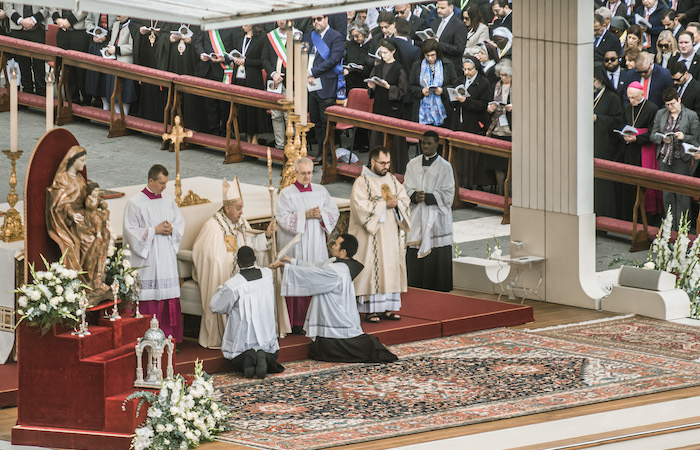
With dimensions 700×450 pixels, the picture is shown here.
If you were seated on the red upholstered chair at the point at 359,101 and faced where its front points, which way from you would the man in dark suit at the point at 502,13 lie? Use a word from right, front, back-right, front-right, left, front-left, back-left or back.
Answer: back-left

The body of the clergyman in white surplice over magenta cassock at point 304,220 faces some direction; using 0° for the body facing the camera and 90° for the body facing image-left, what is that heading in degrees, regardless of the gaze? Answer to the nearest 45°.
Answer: approximately 315°

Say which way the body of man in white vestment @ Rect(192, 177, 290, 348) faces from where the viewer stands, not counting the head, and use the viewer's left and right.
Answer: facing the viewer and to the right of the viewer

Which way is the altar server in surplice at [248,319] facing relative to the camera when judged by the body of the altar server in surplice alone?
away from the camera

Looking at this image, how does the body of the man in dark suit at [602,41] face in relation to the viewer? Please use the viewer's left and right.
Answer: facing the viewer and to the left of the viewer

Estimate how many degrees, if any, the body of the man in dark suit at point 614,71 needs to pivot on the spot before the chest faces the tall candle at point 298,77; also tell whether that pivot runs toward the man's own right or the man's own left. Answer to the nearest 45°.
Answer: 0° — they already face it

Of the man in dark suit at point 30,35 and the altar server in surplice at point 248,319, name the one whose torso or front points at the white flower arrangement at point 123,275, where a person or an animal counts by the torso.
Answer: the man in dark suit

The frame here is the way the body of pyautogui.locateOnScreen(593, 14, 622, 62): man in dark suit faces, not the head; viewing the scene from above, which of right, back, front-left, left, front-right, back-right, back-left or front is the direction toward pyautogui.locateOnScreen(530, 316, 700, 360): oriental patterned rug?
front-left

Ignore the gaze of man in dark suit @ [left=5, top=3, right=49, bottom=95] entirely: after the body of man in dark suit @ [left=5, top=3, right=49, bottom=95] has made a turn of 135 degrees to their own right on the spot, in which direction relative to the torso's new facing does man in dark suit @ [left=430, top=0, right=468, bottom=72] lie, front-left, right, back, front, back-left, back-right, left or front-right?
back

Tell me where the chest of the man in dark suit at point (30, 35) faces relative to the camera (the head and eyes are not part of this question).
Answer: toward the camera

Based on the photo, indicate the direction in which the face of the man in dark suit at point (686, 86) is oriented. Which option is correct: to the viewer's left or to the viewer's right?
to the viewer's left

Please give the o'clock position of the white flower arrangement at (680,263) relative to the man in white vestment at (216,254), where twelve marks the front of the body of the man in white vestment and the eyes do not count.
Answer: The white flower arrangement is roughly at 10 o'clock from the man in white vestment.

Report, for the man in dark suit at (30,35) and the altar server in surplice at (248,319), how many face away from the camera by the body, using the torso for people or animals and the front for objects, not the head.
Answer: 1

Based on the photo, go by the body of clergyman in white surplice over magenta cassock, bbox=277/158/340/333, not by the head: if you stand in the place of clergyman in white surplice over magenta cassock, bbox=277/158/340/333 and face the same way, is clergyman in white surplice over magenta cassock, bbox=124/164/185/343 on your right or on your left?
on your right

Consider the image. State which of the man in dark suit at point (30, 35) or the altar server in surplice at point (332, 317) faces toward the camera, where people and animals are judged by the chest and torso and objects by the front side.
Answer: the man in dark suit

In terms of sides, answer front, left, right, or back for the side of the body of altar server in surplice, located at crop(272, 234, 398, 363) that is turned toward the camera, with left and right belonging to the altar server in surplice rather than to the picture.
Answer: left
